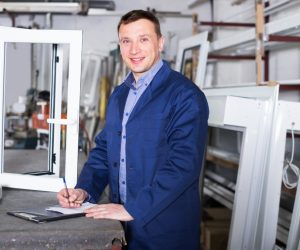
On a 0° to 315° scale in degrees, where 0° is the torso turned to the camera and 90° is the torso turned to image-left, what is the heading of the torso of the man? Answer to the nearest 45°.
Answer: approximately 45°

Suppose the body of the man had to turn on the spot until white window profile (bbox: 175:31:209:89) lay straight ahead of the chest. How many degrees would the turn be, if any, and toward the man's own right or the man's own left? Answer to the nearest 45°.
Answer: approximately 135° to the man's own right
